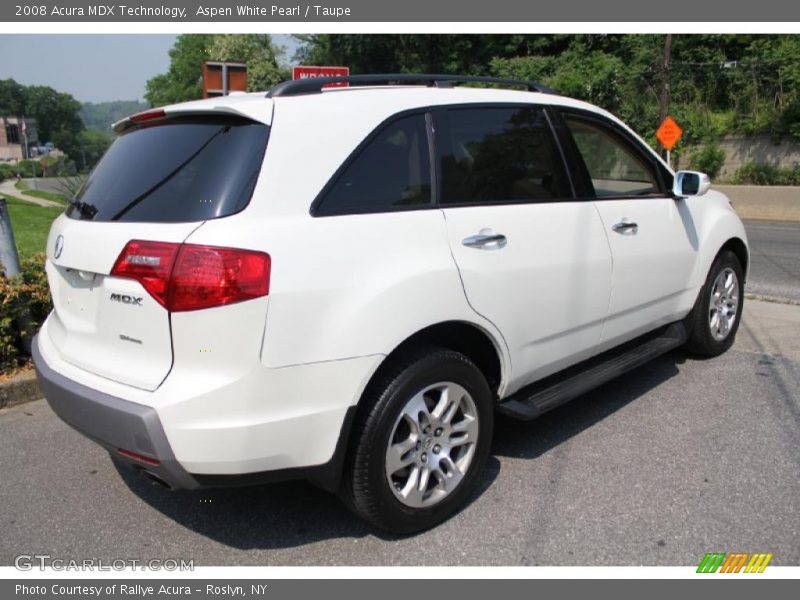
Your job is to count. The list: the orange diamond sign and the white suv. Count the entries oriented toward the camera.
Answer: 1

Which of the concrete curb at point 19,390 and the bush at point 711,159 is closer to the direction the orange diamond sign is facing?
the concrete curb

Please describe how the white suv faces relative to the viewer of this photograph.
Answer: facing away from the viewer and to the right of the viewer

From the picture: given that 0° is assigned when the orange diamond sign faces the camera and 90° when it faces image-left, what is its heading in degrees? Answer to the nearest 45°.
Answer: approximately 0°

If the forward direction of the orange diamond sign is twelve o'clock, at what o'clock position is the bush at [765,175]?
The bush is roughly at 8 o'clock from the orange diamond sign.

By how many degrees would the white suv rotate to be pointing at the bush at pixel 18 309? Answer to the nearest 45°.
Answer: approximately 90° to its left

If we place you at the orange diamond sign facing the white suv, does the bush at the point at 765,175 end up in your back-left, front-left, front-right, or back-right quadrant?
back-left

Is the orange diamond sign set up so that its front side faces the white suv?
yes

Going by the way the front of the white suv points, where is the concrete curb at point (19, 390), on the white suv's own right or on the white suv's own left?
on the white suv's own left

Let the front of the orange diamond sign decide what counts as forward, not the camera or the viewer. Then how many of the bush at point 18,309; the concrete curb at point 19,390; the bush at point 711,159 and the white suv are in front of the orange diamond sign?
3
